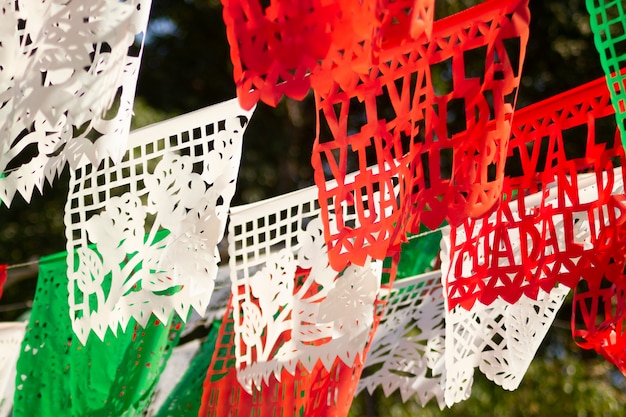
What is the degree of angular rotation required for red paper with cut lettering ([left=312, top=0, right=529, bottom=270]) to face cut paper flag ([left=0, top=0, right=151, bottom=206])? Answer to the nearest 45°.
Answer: approximately 90° to its right

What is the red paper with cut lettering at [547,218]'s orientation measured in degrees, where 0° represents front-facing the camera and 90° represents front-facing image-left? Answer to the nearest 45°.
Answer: approximately 0°

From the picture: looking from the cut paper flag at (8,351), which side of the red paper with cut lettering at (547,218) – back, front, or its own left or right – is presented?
right

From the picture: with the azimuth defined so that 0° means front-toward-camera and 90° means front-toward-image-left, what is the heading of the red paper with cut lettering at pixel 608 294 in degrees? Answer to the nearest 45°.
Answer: approximately 0°

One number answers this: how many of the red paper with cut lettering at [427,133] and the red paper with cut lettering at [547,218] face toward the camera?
2

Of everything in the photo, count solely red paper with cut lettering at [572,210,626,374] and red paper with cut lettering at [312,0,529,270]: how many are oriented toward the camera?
2
